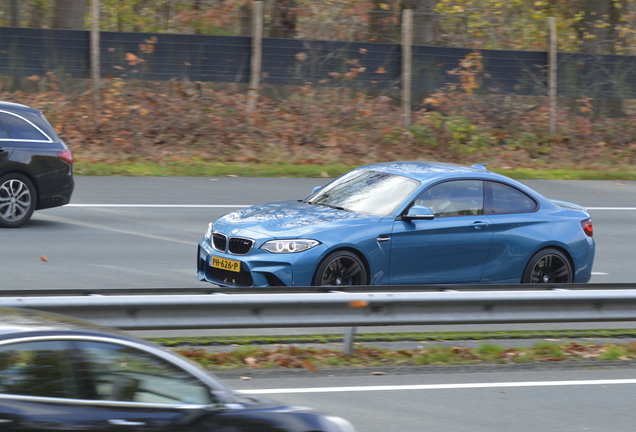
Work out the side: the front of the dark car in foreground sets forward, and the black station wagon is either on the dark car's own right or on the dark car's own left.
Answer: on the dark car's own left

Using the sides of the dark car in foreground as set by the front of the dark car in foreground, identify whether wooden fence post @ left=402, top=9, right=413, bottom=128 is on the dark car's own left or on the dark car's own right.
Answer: on the dark car's own left

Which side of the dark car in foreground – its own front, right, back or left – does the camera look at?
right

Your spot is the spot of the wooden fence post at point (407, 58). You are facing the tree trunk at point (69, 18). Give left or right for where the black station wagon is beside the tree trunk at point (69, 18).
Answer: left

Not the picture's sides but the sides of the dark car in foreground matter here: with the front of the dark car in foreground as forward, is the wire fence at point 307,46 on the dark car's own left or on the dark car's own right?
on the dark car's own left

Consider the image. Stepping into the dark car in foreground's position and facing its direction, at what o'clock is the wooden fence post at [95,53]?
The wooden fence post is roughly at 9 o'clock from the dark car in foreground.

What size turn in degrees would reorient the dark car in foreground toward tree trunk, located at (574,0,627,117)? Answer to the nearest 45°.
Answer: approximately 45° to its left

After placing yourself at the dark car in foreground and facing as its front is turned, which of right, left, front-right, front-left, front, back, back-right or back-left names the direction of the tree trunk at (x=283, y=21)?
left

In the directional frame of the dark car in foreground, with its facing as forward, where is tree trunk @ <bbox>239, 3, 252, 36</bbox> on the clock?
The tree trunk is roughly at 9 o'clock from the dark car in foreground.

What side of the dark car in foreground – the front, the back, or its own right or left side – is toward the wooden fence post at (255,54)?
left

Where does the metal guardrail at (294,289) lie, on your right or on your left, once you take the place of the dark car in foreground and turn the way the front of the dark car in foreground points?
on your left

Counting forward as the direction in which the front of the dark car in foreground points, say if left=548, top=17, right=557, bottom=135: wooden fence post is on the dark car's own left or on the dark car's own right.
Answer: on the dark car's own left
